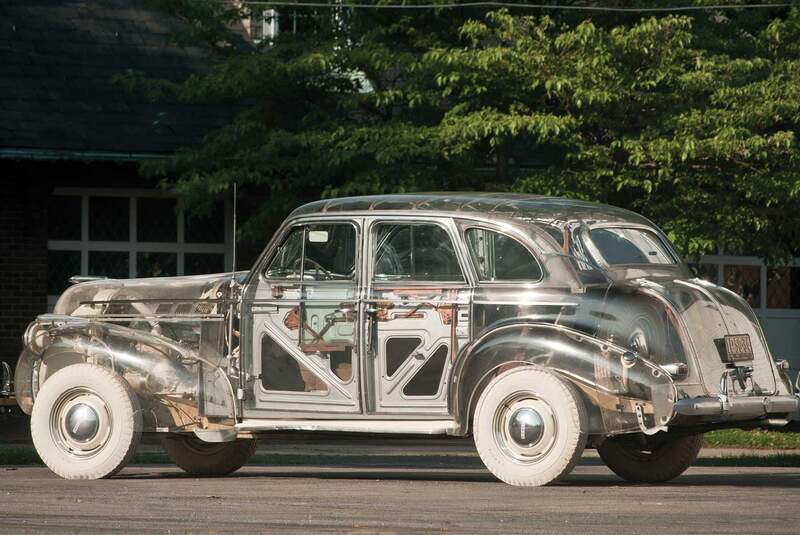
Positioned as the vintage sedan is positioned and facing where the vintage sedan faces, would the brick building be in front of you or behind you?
in front

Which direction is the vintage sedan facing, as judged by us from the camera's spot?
facing away from the viewer and to the left of the viewer

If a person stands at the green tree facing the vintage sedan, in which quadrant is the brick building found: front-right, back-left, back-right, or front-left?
back-right

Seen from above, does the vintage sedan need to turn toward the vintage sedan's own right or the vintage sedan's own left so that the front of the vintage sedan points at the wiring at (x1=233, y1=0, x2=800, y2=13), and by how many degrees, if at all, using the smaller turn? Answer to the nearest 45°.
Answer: approximately 45° to the vintage sedan's own right

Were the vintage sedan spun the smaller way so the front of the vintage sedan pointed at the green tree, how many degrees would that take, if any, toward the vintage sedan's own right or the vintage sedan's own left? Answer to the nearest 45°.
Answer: approximately 45° to the vintage sedan's own right

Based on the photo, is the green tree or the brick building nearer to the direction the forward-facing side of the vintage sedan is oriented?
the brick building
